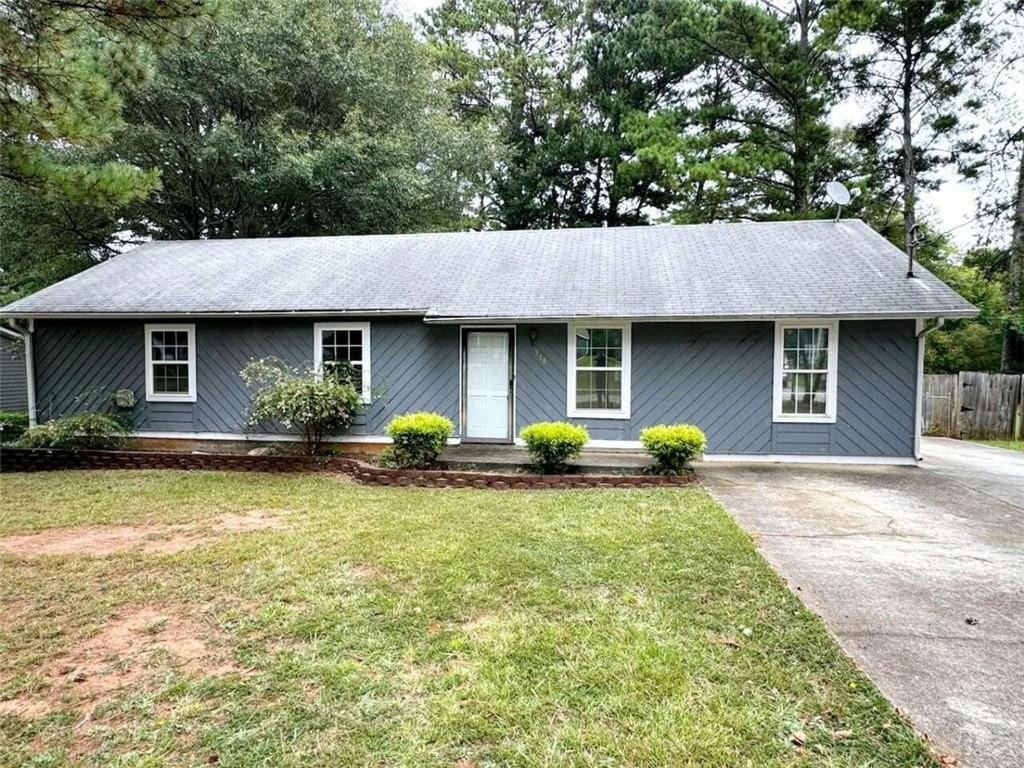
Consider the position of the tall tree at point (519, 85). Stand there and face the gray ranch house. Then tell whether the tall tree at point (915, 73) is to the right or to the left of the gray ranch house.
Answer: left

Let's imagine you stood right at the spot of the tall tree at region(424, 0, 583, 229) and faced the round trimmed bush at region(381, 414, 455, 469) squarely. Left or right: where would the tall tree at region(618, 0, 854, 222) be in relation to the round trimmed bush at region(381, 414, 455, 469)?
left

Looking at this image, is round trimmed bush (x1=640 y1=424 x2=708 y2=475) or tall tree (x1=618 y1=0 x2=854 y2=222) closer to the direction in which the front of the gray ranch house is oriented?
the round trimmed bush

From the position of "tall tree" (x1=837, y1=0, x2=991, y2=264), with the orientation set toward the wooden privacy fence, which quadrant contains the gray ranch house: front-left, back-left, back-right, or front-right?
front-right

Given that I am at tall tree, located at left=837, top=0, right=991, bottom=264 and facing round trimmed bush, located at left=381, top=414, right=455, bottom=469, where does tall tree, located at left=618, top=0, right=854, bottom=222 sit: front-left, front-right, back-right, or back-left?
front-right

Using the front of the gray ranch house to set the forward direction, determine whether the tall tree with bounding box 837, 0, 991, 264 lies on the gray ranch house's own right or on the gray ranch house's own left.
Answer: on the gray ranch house's own left

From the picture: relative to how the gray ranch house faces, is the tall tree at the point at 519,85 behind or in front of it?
behind

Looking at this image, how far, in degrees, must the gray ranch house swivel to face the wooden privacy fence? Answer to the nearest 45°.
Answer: approximately 90° to its left

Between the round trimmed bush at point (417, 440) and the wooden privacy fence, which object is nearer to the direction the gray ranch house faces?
the round trimmed bush

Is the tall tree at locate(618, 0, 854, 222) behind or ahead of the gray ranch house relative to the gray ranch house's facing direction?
behind

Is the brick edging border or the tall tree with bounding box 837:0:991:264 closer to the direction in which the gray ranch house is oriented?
the brick edging border

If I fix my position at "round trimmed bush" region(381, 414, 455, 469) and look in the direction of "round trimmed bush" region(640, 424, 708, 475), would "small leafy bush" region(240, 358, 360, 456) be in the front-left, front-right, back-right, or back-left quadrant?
back-left

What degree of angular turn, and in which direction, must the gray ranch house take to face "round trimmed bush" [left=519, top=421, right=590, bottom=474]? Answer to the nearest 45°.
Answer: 0° — it already faces it

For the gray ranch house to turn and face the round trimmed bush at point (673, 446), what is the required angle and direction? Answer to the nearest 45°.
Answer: approximately 45° to its left

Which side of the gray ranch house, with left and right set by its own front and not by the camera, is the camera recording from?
front
